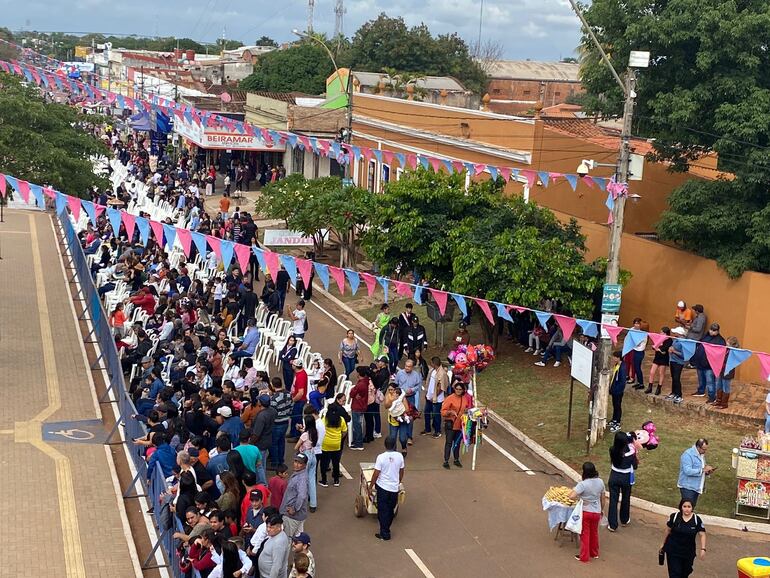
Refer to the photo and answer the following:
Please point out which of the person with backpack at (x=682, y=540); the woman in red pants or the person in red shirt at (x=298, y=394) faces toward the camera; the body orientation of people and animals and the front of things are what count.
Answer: the person with backpack

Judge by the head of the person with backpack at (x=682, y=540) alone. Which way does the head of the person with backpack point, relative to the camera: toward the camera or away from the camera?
toward the camera

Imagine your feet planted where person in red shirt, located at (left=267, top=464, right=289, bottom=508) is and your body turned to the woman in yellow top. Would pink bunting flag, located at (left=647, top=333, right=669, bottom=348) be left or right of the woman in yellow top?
right

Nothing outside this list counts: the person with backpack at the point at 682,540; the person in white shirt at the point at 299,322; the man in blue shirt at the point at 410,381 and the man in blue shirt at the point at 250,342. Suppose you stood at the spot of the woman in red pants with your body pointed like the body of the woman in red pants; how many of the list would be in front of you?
3

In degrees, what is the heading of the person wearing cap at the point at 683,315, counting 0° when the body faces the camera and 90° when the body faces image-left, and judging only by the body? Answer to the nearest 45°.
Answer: approximately 45°

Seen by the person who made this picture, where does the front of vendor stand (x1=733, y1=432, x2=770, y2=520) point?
facing the viewer

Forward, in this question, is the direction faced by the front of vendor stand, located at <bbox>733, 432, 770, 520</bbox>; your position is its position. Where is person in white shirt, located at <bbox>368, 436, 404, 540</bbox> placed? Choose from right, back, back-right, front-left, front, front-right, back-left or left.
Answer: front-right

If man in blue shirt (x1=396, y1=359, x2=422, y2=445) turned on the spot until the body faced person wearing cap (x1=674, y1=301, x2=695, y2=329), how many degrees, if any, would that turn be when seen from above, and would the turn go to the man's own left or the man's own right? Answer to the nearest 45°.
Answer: approximately 135° to the man's own left

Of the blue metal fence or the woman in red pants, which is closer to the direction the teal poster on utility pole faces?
the woman in red pants

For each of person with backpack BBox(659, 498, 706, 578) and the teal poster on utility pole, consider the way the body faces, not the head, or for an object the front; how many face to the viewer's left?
0

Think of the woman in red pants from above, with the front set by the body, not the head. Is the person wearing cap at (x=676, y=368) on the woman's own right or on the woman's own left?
on the woman's own right
